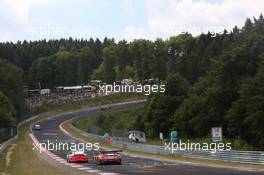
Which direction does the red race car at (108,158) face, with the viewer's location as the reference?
facing away from the viewer and to the left of the viewer

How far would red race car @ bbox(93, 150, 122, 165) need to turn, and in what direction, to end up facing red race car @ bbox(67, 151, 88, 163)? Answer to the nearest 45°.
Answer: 0° — it already faces it
